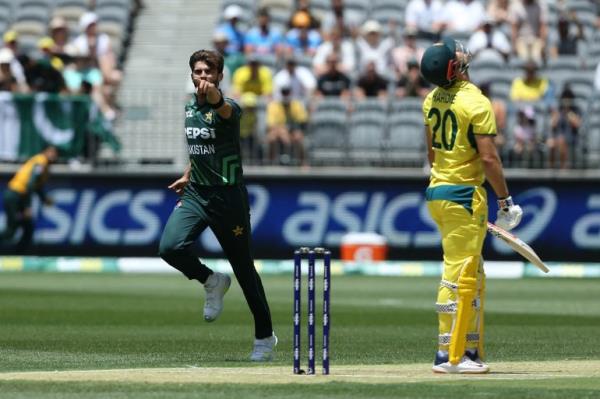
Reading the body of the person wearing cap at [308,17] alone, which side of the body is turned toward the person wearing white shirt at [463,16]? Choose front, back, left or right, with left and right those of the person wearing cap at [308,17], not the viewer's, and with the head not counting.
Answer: left

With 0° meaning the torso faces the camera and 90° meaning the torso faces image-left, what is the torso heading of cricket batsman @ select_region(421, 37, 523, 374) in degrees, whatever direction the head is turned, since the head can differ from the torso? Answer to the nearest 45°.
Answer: approximately 225°

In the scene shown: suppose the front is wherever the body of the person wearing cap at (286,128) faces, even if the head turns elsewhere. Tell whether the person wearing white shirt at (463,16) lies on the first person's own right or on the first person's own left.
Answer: on the first person's own left

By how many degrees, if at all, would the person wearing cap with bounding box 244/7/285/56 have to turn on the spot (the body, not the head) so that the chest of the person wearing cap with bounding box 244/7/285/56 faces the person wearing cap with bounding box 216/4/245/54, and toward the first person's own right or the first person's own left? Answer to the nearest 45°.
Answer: approximately 90° to the first person's own right

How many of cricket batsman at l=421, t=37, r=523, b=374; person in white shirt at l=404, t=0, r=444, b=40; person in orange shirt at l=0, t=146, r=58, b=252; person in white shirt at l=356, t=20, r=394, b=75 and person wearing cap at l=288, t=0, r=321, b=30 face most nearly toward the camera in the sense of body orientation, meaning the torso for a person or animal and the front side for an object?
3

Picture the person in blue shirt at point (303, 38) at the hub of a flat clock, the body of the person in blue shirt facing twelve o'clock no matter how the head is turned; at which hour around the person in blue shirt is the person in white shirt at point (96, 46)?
The person in white shirt is roughly at 3 o'clock from the person in blue shirt.

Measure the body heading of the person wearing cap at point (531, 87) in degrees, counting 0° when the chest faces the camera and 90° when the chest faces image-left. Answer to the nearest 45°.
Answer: approximately 0°

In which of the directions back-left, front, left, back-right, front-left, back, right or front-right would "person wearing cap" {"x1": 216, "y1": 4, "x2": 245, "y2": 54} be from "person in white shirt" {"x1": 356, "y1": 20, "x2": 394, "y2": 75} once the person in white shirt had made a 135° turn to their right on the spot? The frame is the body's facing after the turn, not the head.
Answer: front-left
